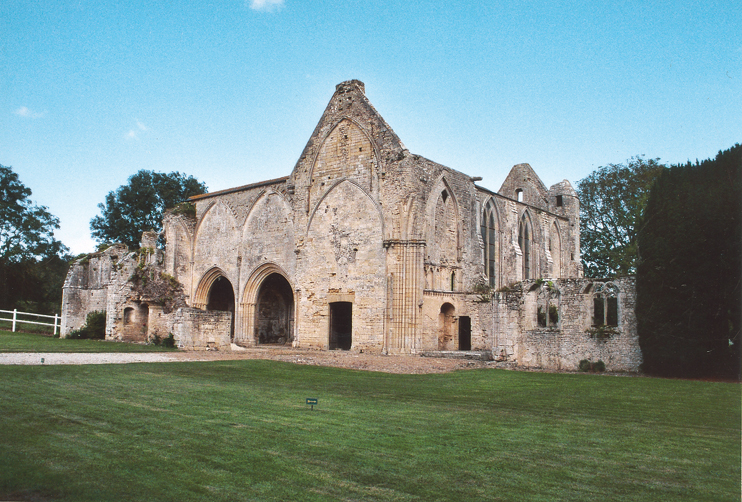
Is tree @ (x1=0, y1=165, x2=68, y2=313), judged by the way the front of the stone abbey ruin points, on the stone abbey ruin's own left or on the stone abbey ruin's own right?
on the stone abbey ruin's own right

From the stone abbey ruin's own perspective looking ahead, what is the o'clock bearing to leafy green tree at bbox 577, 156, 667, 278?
The leafy green tree is roughly at 6 o'clock from the stone abbey ruin.

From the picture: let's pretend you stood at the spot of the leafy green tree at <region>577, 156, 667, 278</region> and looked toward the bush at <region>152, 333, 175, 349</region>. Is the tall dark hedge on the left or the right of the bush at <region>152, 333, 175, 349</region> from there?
left

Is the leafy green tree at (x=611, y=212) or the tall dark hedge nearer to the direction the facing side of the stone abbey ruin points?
the tall dark hedge

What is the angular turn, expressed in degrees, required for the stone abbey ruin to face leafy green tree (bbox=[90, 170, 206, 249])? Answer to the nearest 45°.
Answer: approximately 90° to its right

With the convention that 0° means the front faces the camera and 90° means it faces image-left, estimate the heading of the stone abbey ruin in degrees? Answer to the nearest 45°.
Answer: approximately 45°

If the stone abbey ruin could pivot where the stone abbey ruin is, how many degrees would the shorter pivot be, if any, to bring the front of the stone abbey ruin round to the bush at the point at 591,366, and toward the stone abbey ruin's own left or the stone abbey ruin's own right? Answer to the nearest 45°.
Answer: approximately 90° to the stone abbey ruin's own left

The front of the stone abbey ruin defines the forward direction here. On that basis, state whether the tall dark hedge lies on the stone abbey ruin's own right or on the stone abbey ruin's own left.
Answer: on the stone abbey ruin's own left
